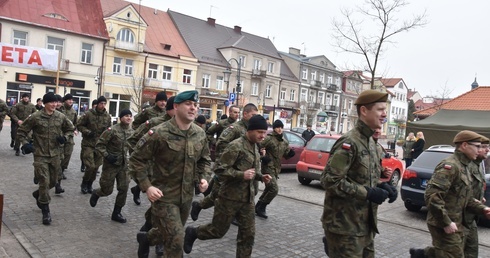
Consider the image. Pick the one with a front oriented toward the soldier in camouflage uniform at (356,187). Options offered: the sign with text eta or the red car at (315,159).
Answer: the sign with text eta

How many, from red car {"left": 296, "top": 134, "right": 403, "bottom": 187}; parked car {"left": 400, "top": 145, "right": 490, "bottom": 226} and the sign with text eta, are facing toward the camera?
1

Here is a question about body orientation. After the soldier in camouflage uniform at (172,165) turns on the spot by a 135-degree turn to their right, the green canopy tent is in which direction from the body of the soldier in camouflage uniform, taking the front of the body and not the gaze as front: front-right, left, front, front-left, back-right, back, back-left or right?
back-right

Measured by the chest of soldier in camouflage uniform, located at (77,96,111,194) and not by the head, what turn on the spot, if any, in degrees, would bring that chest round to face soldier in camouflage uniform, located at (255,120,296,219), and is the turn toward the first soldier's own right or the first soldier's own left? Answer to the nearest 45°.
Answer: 0° — they already face them

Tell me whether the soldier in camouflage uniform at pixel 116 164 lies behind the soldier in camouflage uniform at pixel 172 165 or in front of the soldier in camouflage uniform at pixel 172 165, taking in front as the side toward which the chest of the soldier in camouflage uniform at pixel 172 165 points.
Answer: behind

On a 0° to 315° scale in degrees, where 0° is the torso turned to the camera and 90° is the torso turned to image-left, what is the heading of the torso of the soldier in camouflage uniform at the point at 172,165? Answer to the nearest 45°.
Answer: approximately 315°

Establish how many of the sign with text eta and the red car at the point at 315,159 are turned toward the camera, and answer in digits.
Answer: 1

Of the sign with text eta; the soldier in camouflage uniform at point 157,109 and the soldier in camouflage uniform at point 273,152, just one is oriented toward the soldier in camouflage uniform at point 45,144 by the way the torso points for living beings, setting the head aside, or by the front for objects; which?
the sign with text eta

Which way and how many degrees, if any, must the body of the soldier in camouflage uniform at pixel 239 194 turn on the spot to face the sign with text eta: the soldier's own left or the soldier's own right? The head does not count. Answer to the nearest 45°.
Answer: approximately 180°
